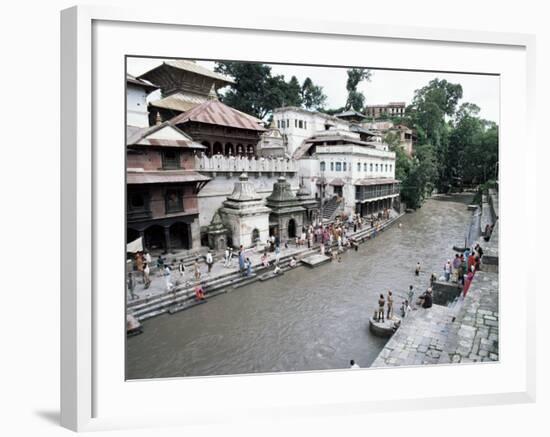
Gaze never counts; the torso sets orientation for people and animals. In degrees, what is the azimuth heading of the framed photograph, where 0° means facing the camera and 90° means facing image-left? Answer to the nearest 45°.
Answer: approximately 315°
